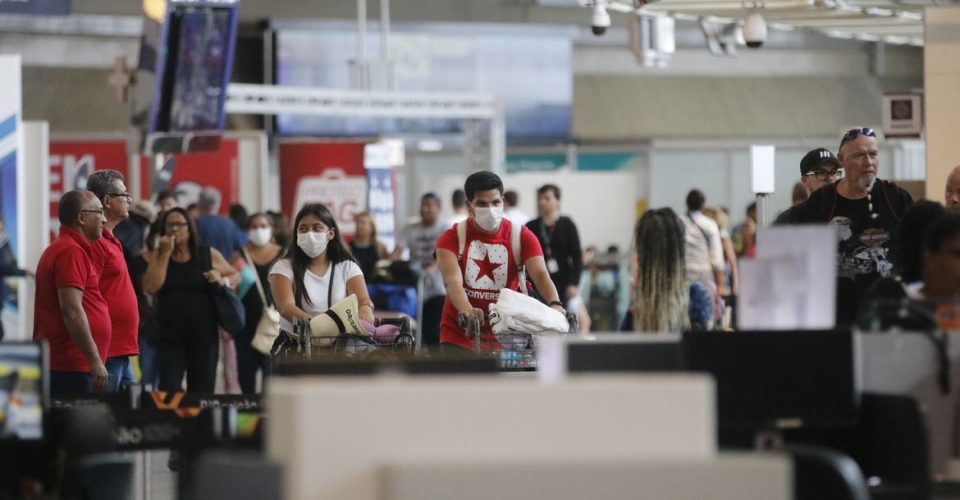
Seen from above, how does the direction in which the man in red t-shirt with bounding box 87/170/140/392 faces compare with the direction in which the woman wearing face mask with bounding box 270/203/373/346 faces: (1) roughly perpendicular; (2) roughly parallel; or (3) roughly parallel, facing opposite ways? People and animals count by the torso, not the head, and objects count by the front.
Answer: roughly perpendicular

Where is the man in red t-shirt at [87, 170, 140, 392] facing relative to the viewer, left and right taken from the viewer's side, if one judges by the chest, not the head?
facing to the right of the viewer

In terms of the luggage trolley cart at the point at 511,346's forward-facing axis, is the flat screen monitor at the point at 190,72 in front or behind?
behind

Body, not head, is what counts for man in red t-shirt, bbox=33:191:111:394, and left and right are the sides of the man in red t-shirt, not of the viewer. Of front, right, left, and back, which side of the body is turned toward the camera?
right

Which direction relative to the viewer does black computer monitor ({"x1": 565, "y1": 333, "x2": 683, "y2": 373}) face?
away from the camera

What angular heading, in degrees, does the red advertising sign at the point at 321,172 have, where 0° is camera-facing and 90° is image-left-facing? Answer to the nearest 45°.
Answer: approximately 0°
